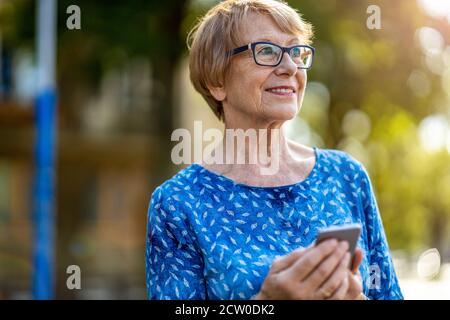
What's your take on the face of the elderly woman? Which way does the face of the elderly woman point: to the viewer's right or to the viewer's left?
to the viewer's right

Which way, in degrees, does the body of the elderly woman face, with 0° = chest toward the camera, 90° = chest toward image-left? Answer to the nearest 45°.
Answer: approximately 315°

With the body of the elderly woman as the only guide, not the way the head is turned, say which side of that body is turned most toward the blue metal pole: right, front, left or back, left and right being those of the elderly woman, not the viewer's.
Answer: back
